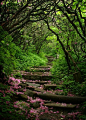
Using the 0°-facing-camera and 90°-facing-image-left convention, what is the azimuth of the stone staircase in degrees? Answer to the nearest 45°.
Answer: approximately 0°
